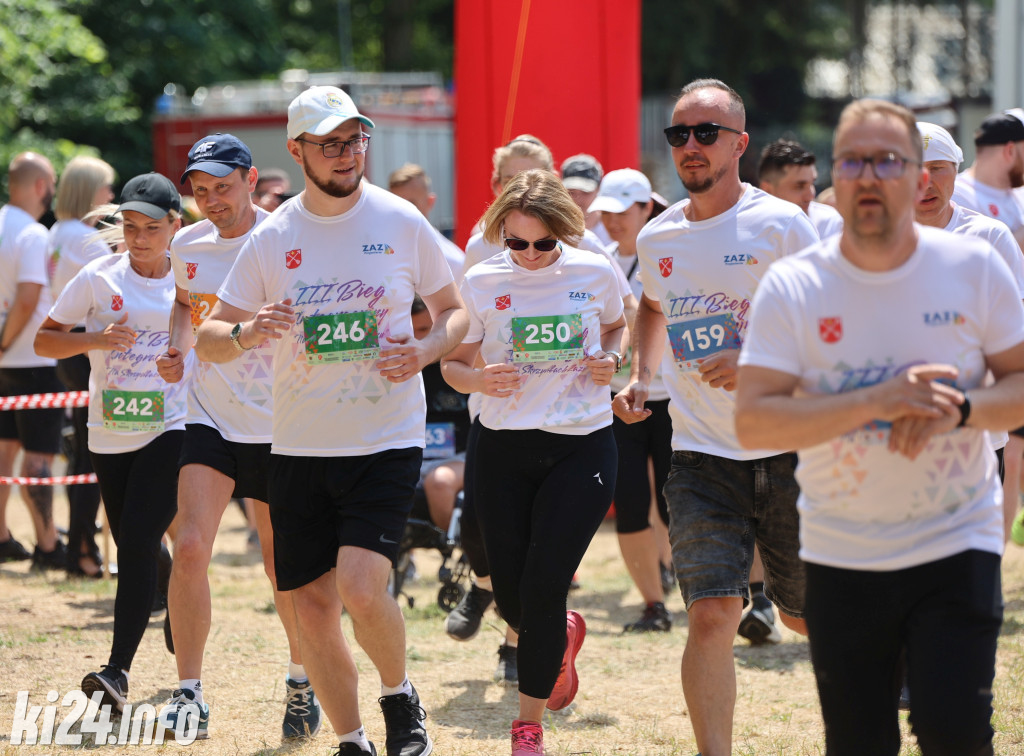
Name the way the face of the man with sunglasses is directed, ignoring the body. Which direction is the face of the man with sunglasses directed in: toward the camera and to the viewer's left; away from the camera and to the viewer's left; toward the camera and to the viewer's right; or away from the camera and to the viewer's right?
toward the camera and to the viewer's left

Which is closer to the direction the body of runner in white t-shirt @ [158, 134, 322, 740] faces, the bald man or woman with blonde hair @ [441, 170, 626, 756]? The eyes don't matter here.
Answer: the woman with blonde hair

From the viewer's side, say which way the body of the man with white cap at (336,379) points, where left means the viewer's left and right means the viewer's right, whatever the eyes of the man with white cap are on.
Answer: facing the viewer

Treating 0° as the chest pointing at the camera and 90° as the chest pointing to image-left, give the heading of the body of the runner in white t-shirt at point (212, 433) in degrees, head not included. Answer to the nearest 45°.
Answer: approximately 0°

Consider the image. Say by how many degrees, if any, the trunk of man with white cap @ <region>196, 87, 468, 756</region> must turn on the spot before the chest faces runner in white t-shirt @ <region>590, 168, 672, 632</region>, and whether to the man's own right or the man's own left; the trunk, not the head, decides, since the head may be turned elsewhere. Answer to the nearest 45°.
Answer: approximately 135° to the man's own left

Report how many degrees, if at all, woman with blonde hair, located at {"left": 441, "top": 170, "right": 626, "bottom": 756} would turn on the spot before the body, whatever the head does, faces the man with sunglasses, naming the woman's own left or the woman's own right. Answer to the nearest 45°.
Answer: approximately 45° to the woman's own left

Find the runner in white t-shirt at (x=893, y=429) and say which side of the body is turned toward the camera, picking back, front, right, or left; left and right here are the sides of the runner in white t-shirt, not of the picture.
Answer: front

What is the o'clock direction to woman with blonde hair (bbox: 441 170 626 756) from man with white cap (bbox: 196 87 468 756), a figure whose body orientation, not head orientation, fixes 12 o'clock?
The woman with blonde hair is roughly at 8 o'clock from the man with white cap.

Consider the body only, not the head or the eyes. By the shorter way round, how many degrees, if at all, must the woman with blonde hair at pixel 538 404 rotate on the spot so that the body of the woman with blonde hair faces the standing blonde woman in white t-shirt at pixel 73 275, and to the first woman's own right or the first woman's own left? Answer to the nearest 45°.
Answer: approximately 135° to the first woman's own right
